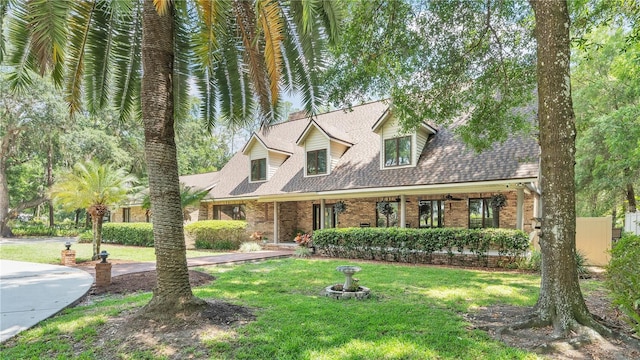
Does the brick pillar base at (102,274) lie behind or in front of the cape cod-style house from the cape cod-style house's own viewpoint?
in front

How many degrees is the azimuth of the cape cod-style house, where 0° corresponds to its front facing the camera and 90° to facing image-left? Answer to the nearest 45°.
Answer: approximately 45°

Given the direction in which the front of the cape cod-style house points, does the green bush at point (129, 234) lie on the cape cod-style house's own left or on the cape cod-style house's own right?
on the cape cod-style house's own right

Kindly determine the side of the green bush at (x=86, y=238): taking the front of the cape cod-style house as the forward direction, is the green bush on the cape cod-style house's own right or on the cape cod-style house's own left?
on the cape cod-style house's own right

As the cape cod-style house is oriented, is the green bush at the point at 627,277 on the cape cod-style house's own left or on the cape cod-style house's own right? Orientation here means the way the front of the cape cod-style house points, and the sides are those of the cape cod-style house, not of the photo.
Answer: on the cape cod-style house's own left

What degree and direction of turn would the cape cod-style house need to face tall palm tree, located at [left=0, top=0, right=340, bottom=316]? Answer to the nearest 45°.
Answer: approximately 45° to its left
